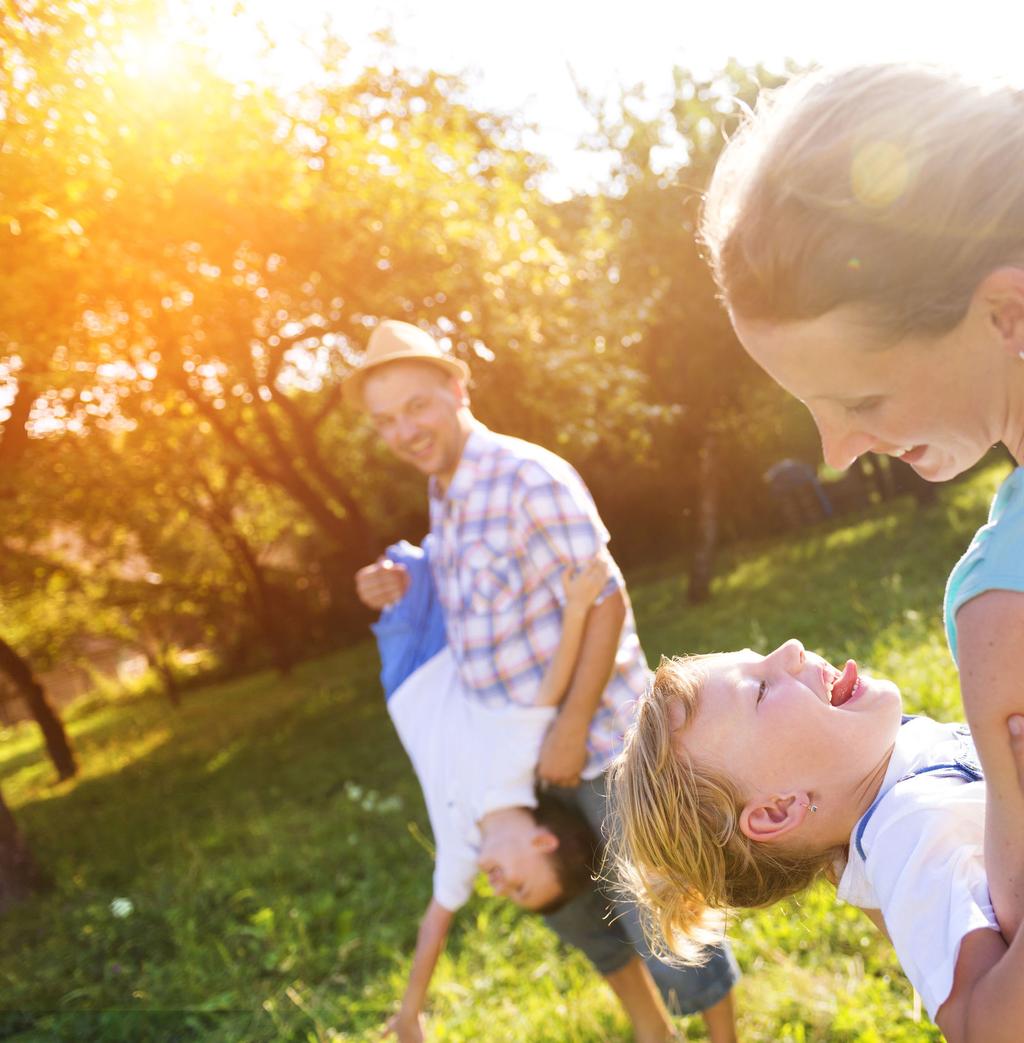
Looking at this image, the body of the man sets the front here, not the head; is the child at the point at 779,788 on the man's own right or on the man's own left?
on the man's own left

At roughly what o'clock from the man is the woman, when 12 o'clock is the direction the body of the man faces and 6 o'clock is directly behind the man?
The woman is roughly at 10 o'clock from the man.

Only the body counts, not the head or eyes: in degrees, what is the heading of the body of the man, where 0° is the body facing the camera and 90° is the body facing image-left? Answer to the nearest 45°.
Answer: approximately 45°

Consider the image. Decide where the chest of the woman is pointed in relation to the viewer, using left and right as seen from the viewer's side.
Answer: facing to the left of the viewer

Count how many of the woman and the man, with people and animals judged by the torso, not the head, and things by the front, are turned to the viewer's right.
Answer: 0

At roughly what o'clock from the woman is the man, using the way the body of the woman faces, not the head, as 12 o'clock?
The man is roughly at 2 o'clock from the woman.

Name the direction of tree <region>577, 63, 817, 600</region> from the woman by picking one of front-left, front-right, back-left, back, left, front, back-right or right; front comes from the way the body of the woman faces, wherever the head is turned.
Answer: right

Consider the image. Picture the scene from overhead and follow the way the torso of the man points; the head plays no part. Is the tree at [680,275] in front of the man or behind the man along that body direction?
behind

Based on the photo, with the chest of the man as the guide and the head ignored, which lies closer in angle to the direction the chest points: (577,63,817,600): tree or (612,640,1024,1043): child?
the child
